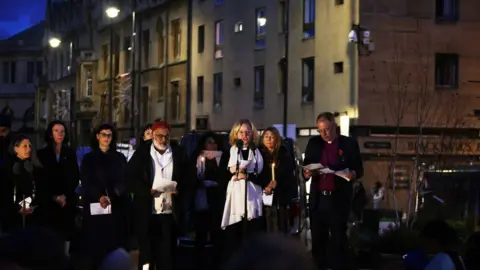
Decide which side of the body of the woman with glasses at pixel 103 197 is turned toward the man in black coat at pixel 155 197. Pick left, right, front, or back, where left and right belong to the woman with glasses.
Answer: left

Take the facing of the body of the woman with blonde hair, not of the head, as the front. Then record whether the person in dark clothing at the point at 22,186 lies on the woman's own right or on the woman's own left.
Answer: on the woman's own right

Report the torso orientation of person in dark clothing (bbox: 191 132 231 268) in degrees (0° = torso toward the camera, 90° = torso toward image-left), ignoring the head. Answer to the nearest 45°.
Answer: approximately 0°

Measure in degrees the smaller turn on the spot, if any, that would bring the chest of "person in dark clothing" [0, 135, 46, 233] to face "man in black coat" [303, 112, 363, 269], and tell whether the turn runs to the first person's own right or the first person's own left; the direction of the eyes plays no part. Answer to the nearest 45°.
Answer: approximately 45° to the first person's own left

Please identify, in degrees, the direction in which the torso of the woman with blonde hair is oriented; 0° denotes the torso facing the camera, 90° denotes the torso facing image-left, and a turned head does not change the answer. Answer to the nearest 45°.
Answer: approximately 0°

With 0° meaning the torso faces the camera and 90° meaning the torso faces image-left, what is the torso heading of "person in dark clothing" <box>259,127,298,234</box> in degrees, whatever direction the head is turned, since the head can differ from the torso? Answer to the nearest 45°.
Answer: approximately 45°

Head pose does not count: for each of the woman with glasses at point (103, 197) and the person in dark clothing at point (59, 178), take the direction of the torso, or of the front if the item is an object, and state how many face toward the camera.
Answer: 2

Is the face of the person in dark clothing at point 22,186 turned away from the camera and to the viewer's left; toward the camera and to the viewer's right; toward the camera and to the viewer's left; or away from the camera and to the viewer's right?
toward the camera and to the viewer's right
